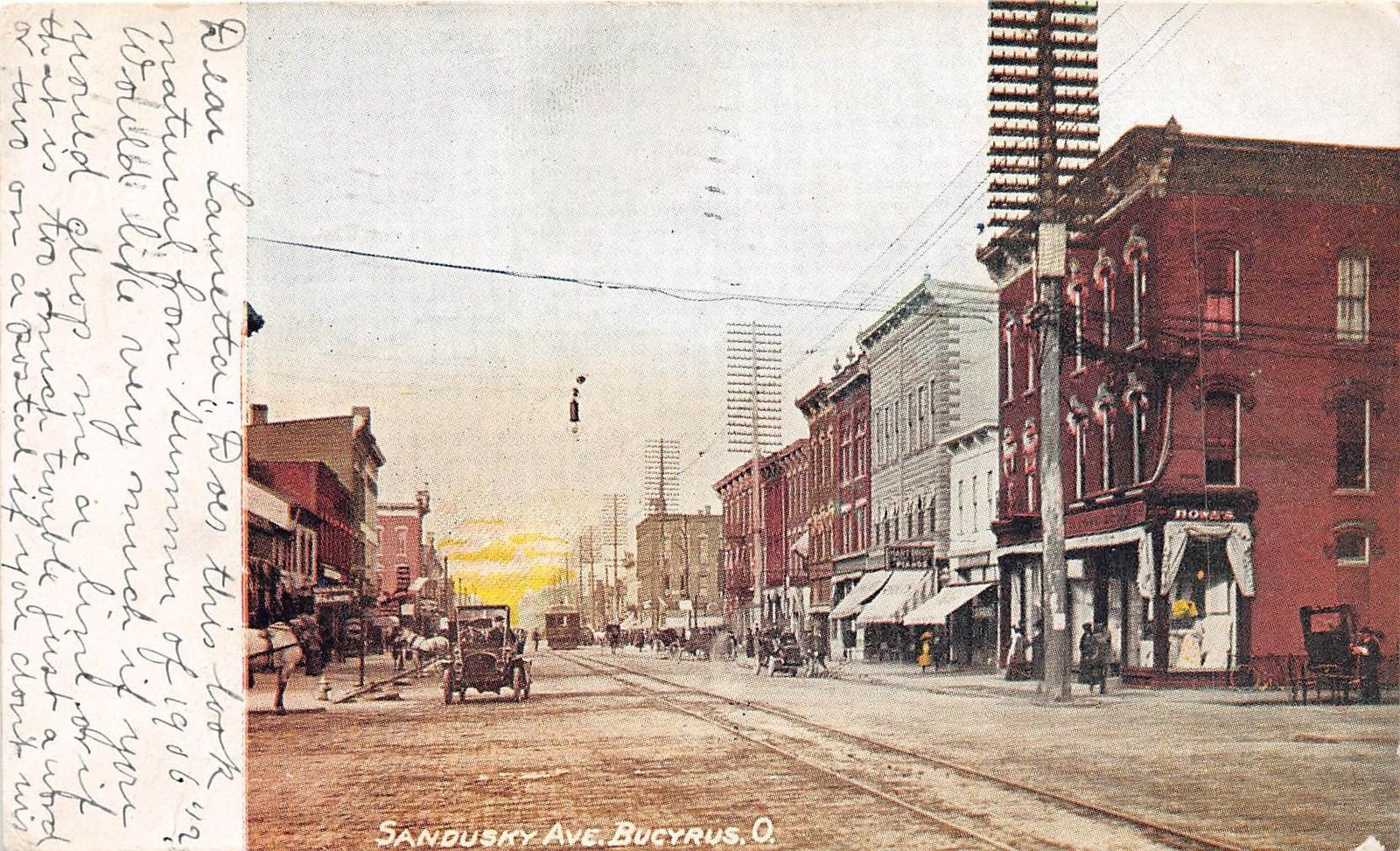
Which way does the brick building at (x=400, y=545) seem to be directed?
to the viewer's right

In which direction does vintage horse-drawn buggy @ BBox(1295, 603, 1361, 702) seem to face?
away from the camera
